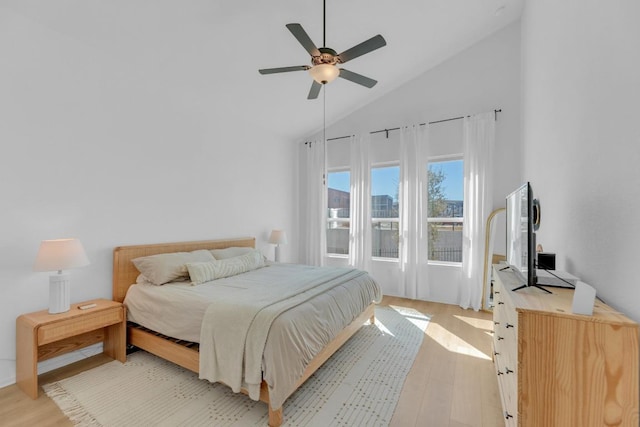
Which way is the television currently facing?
to the viewer's left

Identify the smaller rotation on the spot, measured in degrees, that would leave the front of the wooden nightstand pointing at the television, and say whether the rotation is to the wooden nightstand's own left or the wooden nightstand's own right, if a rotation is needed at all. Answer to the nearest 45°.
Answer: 0° — it already faces it

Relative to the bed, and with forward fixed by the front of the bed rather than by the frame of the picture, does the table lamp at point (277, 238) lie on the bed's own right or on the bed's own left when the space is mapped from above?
on the bed's own left

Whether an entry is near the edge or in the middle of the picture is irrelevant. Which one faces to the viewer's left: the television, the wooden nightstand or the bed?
the television

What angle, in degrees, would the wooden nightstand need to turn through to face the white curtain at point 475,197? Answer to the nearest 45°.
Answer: approximately 45° to its left

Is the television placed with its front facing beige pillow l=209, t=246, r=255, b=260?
yes

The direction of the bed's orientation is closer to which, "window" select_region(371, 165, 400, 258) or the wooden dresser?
the wooden dresser

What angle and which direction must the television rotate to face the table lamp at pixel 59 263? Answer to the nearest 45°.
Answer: approximately 45° to its left

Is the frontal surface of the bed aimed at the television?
yes

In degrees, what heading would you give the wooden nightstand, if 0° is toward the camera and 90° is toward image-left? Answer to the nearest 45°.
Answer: approximately 315°

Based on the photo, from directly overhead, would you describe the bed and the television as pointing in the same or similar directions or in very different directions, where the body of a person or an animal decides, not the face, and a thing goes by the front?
very different directions
